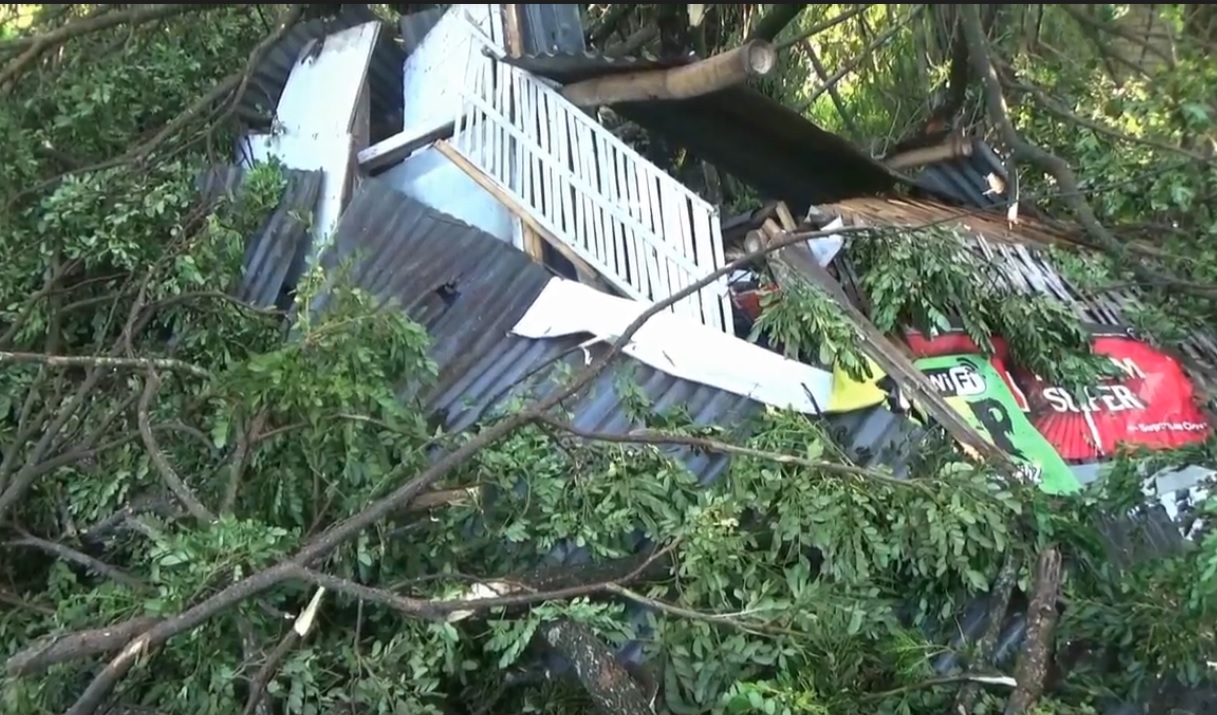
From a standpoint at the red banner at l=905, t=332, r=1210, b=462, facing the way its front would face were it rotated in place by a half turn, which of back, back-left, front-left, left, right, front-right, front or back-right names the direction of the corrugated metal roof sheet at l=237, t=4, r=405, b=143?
left

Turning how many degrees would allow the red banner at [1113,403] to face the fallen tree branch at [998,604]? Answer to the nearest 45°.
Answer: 0° — it already faces it

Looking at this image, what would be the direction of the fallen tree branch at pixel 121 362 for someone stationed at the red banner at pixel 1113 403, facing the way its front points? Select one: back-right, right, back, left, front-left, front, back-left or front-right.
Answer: front-right

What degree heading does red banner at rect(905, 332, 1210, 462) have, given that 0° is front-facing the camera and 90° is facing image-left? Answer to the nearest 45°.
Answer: approximately 0°

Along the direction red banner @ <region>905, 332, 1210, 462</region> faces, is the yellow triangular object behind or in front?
in front

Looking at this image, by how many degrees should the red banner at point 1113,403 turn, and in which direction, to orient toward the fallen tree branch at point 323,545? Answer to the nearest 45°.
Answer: approximately 45° to its right

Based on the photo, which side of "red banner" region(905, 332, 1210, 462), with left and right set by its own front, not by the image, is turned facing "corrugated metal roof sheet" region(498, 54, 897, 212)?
right

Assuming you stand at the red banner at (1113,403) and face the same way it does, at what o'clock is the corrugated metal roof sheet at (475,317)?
The corrugated metal roof sheet is roughly at 2 o'clock from the red banner.

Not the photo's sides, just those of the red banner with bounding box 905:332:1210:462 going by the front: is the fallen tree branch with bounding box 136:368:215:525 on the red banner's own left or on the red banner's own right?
on the red banner's own right
